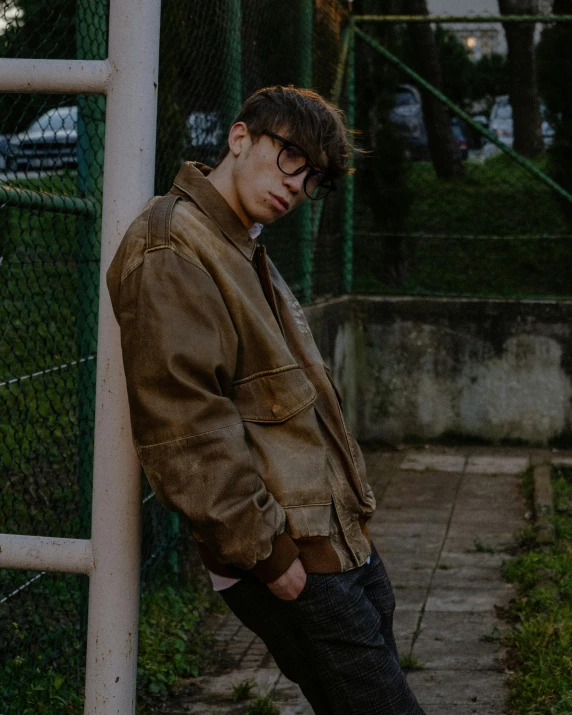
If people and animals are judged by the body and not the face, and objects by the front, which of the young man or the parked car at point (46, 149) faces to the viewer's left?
the parked car

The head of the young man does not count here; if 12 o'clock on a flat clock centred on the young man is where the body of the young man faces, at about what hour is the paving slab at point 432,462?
The paving slab is roughly at 8 o'clock from the young man.

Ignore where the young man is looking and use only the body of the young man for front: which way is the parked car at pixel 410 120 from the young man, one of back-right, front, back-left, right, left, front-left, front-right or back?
back-left

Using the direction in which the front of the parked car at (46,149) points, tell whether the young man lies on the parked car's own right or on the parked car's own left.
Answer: on the parked car's own left

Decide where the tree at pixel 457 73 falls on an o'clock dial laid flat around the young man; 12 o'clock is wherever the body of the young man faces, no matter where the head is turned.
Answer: The tree is roughly at 8 o'clock from the young man.

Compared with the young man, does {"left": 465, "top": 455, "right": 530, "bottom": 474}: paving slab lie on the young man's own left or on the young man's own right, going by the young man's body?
on the young man's own left

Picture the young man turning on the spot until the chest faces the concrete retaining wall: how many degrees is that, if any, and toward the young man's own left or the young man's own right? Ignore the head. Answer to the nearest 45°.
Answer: approximately 135° to the young man's own left

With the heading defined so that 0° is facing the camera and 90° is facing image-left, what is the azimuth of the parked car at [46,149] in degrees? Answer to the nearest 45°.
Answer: approximately 90°

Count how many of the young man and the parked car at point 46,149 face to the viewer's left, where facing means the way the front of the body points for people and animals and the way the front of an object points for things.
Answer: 1

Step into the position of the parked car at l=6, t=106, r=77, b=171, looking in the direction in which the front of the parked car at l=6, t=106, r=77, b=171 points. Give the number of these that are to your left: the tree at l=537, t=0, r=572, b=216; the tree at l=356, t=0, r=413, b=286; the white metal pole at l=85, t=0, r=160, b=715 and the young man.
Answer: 2

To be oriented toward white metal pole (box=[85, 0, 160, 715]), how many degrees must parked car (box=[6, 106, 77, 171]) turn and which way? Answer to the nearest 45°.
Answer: approximately 90° to its left
